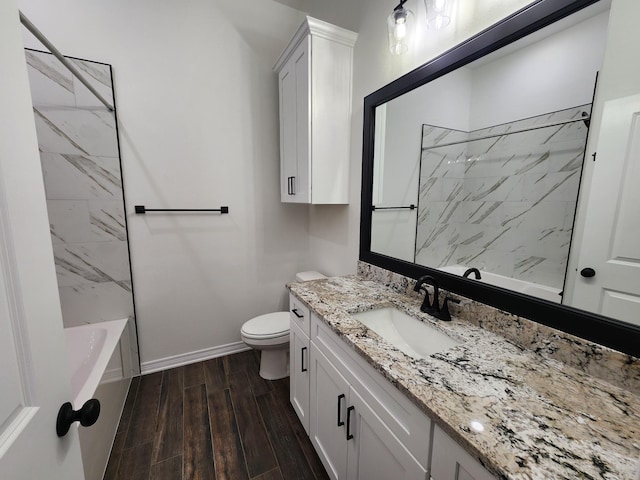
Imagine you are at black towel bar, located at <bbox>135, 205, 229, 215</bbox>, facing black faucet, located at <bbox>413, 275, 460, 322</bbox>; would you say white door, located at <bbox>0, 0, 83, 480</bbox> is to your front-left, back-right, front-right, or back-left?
front-right

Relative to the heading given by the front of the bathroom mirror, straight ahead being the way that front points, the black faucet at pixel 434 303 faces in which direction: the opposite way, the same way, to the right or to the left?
the same way

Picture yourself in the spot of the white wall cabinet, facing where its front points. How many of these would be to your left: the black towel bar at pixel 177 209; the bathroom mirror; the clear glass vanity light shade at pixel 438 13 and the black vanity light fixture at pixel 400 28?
3

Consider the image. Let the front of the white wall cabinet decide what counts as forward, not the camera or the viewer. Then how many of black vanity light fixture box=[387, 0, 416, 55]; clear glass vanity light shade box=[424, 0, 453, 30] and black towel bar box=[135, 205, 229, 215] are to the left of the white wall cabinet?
2

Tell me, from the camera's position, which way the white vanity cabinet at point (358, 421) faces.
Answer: facing the viewer and to the left of the viewer

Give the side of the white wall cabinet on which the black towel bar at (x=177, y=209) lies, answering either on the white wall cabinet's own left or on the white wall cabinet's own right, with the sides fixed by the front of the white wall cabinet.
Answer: on the white wall cabinet's own right

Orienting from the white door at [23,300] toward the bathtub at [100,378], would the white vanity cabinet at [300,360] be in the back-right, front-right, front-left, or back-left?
front-right

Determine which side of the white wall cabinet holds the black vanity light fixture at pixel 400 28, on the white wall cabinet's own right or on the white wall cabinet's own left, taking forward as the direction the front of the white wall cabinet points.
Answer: on the white wall cabinet's own left

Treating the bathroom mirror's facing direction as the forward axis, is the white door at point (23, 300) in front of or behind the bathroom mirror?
in front

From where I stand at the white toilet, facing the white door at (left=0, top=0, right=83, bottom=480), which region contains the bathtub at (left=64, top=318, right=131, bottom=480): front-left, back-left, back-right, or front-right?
front-right
